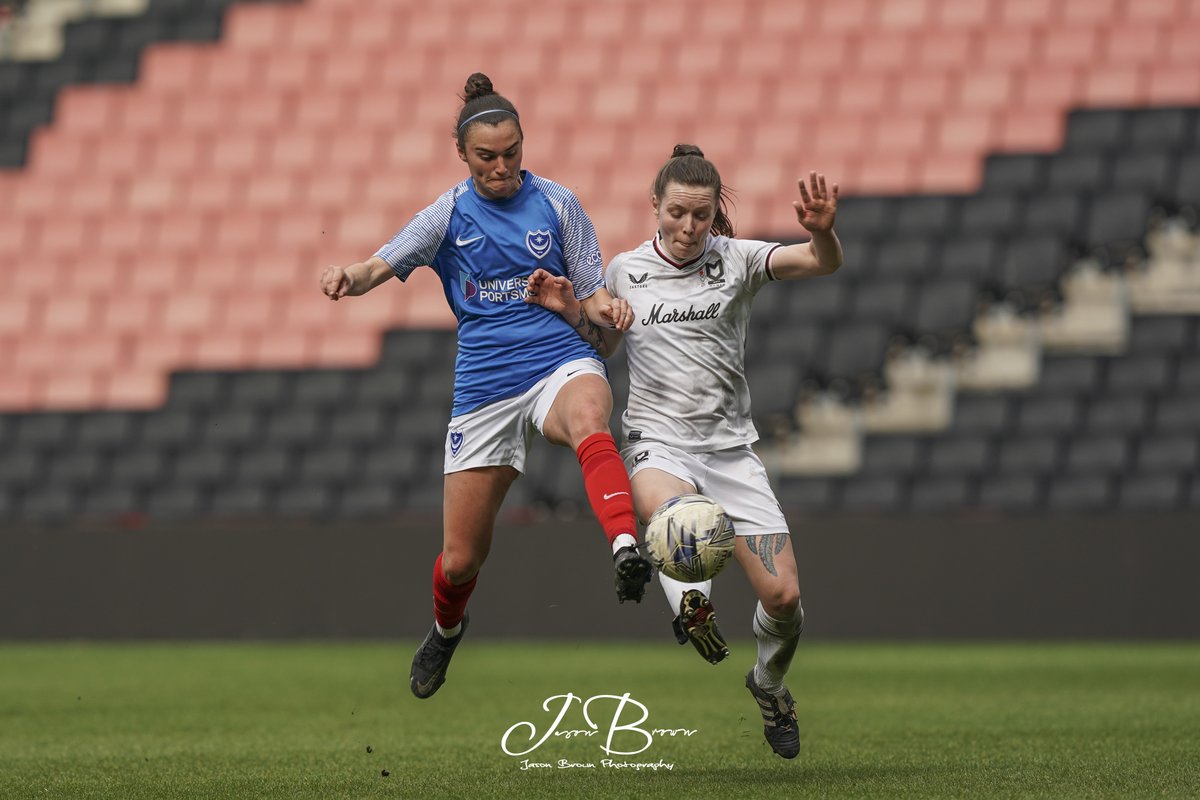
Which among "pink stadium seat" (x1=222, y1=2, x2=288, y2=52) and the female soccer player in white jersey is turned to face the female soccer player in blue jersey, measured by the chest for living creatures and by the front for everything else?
the pink stadium seat

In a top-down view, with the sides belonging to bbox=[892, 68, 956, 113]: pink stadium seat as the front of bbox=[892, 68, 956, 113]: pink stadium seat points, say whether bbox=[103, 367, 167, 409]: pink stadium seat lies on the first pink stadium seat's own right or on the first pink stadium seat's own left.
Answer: on the first pink stadium seat's own right

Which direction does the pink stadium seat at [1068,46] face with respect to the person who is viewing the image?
facing the viewer

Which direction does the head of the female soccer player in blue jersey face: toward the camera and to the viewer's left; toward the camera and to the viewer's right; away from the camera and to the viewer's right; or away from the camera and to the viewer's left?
toward the camera and to the viewer's right

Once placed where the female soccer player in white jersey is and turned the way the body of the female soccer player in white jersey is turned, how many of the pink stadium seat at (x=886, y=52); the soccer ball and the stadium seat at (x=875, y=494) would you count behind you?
2

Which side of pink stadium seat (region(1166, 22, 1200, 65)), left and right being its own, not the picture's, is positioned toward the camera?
front

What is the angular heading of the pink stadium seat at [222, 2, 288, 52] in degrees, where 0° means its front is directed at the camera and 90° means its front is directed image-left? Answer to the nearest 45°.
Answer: approximately 0°

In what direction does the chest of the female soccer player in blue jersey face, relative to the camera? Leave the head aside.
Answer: toward the camera
